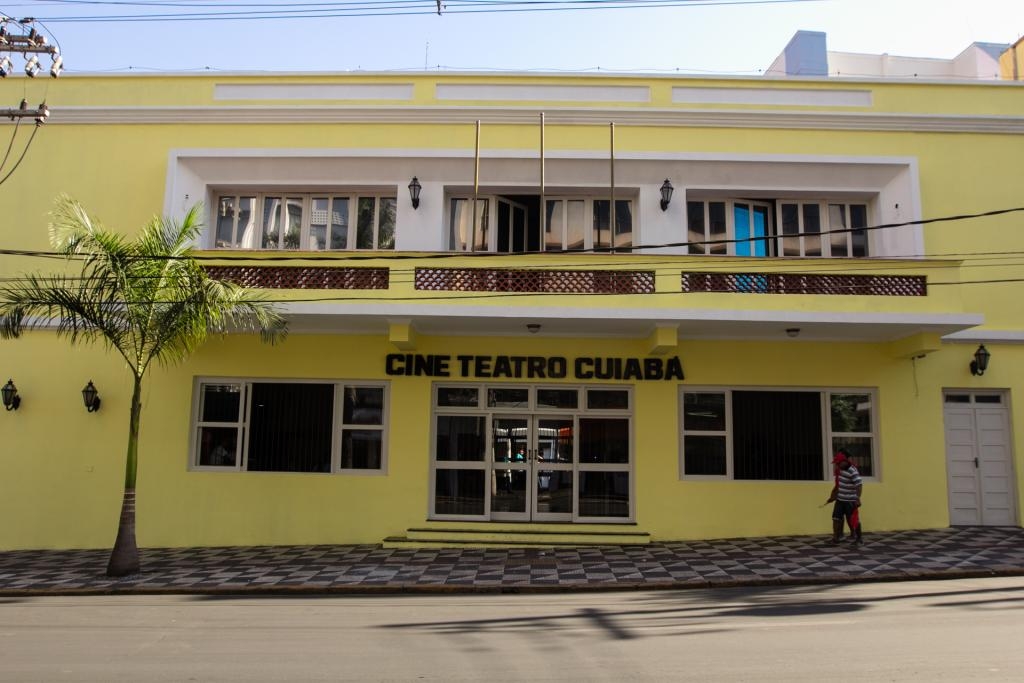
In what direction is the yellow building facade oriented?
toward the camera

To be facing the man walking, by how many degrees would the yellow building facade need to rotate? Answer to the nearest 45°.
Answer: approximately 90° to its left

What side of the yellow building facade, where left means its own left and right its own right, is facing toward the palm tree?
right
